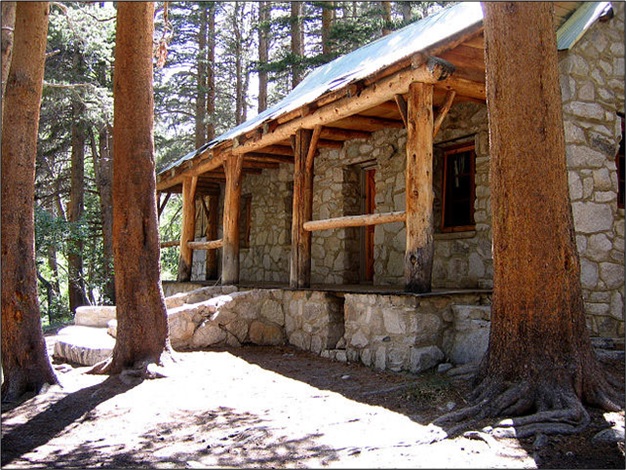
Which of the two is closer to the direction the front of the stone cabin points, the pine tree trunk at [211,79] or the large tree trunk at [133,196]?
the large tree trunk

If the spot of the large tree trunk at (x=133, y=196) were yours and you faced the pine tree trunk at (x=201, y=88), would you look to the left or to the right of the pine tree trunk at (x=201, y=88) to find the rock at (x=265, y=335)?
right

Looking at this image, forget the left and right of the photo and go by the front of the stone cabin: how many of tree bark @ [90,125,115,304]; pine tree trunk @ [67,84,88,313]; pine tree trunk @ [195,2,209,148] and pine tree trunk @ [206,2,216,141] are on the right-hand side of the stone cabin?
4

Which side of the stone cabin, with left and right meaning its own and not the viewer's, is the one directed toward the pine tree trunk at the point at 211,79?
right

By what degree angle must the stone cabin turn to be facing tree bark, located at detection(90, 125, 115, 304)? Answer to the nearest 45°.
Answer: approximately 90° to its right

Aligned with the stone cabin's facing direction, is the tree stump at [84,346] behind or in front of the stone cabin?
in front

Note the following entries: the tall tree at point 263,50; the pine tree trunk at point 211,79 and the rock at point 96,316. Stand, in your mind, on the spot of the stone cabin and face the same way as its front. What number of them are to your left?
0

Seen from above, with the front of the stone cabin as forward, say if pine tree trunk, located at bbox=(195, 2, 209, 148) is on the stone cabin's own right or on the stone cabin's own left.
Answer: on the stone cabin's own right

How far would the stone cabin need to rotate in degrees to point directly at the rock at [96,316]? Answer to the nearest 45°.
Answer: approximately 45° to its right

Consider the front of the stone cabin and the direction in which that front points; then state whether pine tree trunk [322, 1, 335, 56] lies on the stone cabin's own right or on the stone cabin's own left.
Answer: on the stone cabin's own right

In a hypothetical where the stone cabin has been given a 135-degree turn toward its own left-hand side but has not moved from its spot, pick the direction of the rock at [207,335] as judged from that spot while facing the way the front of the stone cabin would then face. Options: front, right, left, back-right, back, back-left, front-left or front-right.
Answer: back

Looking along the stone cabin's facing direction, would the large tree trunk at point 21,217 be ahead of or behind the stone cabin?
ahead

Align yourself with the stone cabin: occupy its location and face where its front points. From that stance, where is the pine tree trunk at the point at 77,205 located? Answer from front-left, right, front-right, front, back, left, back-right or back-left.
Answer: right

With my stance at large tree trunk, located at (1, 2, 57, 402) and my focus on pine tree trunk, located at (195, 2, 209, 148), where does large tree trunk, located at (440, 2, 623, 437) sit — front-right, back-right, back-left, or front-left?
back-right
